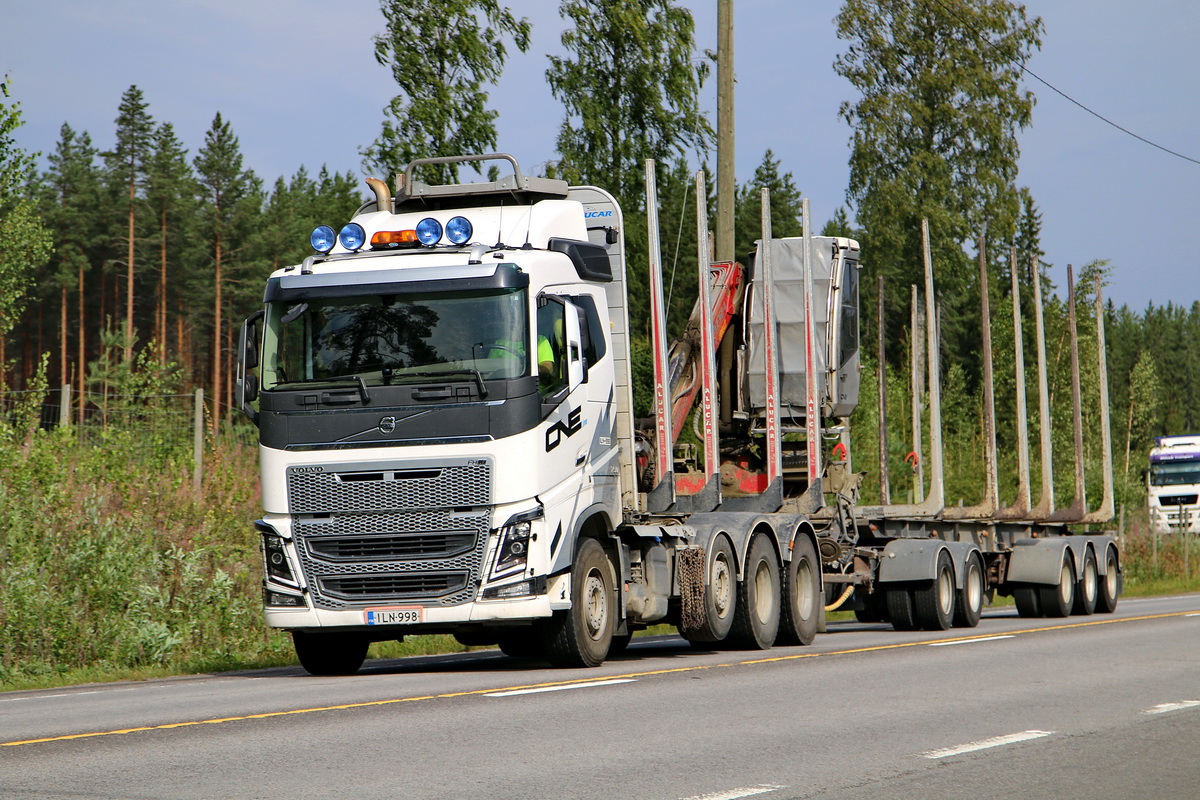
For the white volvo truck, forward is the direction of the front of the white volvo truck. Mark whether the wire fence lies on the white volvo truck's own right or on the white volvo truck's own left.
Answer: on the white volvo truck's own right

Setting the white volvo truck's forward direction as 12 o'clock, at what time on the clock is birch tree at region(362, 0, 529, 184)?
The birch tree is roughly at 4 o'clock from the white volvo truck.

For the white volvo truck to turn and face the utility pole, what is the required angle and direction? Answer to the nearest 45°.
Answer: approximately 135° to its right

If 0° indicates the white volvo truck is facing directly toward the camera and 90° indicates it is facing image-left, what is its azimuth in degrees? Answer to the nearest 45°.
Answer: approximately 45°

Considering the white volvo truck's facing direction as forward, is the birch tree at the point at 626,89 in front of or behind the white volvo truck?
behind
